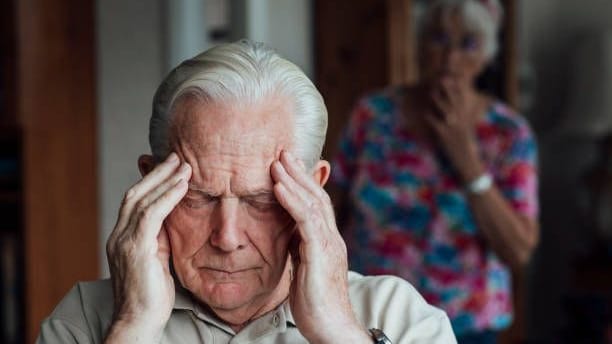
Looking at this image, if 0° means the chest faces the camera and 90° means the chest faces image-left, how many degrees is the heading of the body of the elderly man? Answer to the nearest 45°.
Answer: approximately 0°

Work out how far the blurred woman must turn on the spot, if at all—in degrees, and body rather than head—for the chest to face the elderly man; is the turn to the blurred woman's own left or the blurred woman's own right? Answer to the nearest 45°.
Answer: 0° — they already face them

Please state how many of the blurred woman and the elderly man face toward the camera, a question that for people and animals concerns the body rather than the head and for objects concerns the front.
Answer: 2

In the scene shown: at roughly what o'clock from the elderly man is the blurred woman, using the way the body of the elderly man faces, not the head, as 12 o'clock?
The blurred woman is roughly at 7 o'clock from the elderly man.

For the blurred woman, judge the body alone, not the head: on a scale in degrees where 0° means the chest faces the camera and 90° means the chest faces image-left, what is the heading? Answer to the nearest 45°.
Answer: approximately 0°
